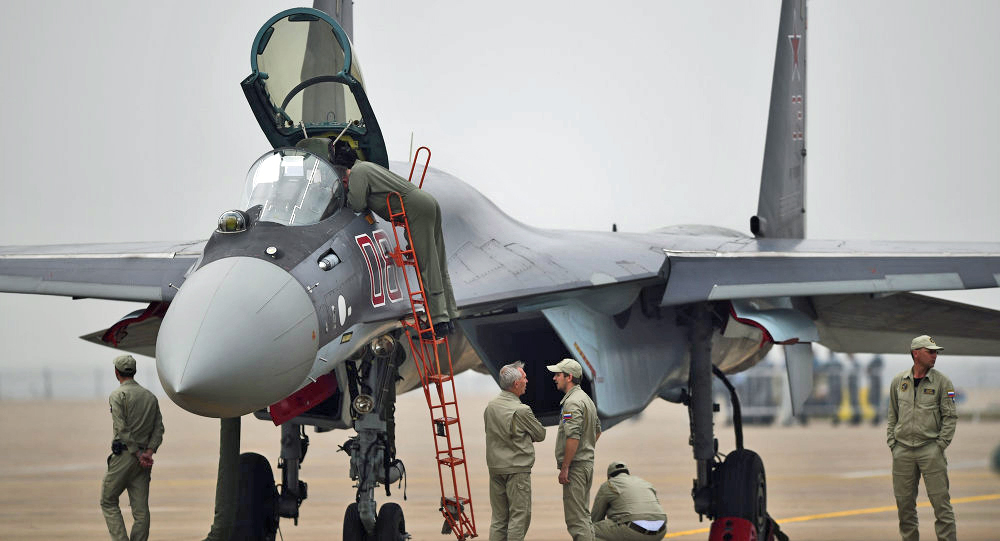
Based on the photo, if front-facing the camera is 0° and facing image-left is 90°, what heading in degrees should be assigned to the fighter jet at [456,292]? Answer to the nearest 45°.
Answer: approximately 45°

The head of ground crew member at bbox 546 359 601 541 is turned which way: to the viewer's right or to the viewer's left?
to the viewer's left

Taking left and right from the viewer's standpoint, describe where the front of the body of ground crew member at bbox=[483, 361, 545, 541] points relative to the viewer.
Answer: facing away from the viewer and to the right of the viewer

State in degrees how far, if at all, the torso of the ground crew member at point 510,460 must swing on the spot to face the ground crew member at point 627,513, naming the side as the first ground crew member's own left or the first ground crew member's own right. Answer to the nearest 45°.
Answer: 0° — they already face them

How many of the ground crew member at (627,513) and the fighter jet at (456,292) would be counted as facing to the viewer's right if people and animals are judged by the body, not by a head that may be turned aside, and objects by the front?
0

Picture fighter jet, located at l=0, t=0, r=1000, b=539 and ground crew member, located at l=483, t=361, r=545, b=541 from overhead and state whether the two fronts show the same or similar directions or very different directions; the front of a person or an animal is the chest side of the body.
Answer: very different directions
